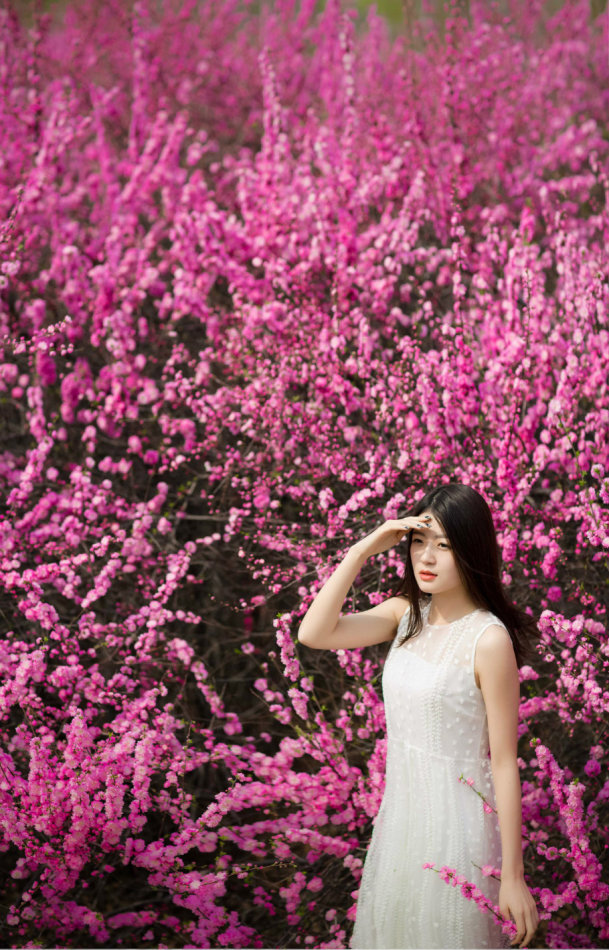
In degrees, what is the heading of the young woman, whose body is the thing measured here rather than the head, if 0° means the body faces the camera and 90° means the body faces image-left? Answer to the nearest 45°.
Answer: approximately 45°
